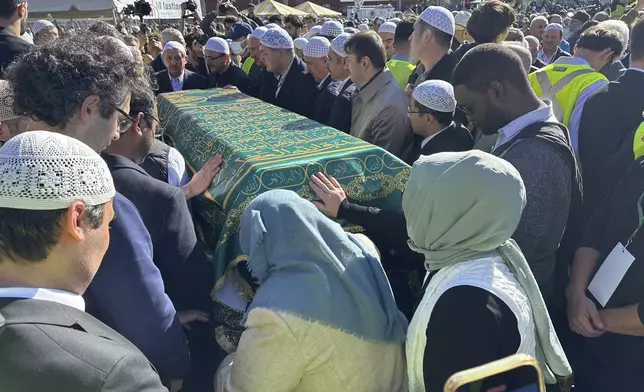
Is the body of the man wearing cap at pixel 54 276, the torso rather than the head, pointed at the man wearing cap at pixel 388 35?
yes

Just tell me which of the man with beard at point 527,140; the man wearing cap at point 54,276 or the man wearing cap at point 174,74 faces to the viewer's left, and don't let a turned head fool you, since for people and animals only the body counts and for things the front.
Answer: the man with beard

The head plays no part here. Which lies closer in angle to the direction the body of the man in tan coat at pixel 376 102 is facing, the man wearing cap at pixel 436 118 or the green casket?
the green casket

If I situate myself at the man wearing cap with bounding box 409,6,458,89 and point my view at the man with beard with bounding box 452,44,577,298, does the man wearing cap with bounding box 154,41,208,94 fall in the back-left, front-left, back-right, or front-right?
back-right

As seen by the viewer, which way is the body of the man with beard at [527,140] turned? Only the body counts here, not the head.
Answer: to the viewer's left

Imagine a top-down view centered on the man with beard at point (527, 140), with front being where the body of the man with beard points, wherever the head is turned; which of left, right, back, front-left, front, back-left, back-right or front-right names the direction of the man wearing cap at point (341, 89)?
front-right

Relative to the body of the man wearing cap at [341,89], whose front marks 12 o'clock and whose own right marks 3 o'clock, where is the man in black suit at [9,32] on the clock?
The man in black suit is roughly at 1 o'clock from the man wearing cap.

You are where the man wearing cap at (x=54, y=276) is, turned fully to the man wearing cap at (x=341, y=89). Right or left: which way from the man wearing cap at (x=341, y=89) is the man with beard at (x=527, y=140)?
right

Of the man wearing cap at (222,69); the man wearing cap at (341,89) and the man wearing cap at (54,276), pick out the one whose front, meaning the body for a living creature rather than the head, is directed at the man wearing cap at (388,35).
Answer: the man wearing cap at (54,276)

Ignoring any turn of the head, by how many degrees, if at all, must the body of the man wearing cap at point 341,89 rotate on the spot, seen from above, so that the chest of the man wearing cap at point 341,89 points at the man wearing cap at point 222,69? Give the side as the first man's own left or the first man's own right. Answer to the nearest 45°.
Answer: approximately 90° to the first man's own right

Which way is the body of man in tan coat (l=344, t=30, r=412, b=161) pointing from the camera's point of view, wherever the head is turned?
to the viewer's left
